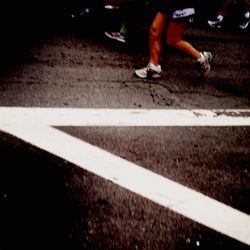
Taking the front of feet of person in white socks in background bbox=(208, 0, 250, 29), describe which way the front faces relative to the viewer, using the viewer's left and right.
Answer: facing to the left of the viewer
